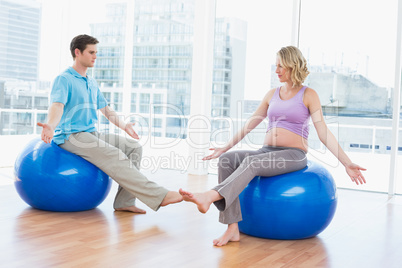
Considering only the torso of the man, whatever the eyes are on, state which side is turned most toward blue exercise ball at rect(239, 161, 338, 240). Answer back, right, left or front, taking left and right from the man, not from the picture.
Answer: front

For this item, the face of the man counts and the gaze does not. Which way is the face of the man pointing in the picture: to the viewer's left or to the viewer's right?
to the viewer's right

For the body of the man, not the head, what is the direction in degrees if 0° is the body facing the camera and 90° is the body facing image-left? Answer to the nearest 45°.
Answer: approximately 315°
